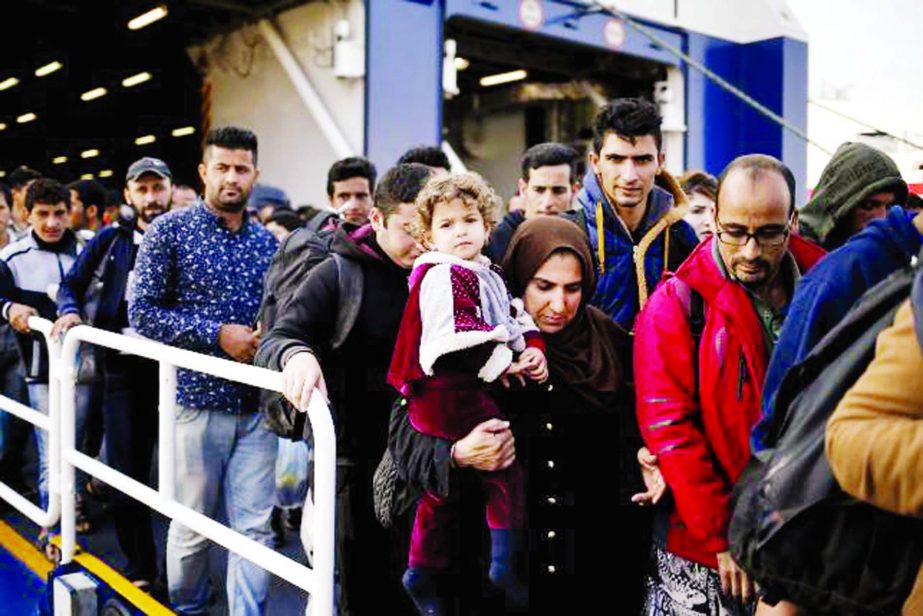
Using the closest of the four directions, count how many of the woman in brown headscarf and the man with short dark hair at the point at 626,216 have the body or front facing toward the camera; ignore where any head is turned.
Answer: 2

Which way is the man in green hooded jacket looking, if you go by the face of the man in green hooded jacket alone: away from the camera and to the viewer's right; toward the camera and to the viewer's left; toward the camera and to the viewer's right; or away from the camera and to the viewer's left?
toward the camera and to the viewer's right

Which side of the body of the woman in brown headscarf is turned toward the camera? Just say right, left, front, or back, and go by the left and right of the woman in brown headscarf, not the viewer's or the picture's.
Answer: front

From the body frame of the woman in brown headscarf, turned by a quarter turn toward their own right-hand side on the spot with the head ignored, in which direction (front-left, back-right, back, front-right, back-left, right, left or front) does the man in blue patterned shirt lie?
front-right

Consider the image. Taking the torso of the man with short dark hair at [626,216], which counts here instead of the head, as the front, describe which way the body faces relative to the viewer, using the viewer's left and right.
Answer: facing the viewer

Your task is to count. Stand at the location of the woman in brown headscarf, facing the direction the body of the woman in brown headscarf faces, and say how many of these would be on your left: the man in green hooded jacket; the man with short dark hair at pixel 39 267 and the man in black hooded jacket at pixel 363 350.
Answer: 1

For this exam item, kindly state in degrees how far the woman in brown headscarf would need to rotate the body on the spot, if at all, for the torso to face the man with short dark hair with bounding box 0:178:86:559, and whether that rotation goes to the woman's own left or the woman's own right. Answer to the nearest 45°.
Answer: approximately 135° to the woman's own right

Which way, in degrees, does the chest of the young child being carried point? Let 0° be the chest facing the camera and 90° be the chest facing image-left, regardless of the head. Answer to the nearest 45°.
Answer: approximately 315°
